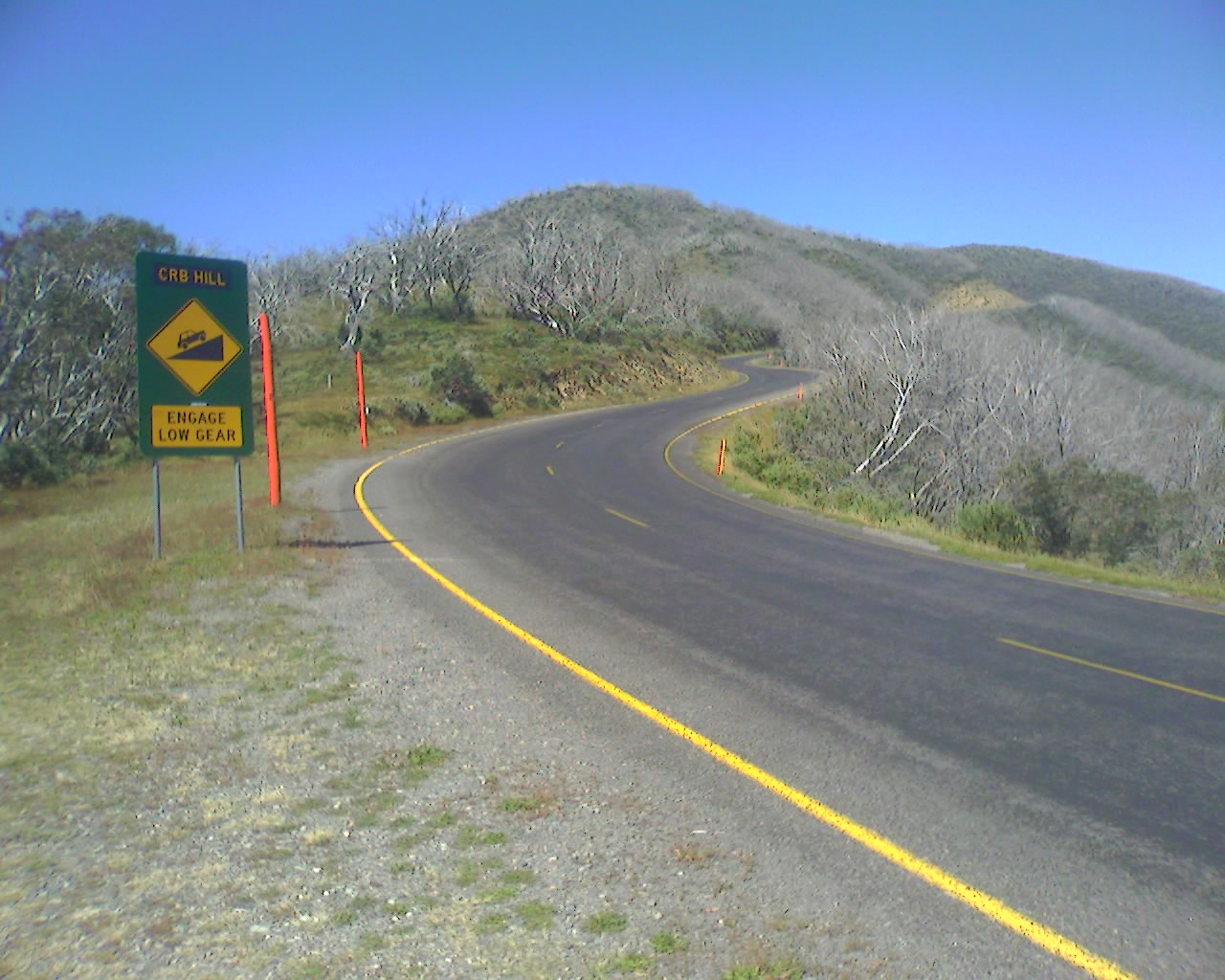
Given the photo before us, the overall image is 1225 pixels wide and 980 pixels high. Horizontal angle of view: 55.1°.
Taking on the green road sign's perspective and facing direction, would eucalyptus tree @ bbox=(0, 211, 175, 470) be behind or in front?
behind

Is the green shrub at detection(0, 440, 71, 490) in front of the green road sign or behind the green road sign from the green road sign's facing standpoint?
behind

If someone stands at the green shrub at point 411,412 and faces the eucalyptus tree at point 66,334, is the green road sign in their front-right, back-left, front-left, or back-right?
front-left

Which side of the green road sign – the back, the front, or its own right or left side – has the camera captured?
front

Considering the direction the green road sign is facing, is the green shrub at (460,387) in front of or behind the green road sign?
behind

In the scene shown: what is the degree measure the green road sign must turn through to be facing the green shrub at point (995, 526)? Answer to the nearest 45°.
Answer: approximately 90° to its left

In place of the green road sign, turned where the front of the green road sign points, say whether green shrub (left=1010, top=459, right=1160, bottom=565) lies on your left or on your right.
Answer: on your left

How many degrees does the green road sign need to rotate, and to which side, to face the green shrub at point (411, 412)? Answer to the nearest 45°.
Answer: approximately 180°

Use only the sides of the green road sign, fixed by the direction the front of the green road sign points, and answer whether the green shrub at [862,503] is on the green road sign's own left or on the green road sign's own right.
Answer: on the green road sign's own left

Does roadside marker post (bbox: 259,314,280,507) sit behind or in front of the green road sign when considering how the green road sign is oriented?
behind

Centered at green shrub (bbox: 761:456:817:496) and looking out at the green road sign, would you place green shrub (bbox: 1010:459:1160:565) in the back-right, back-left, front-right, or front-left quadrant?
front-left
